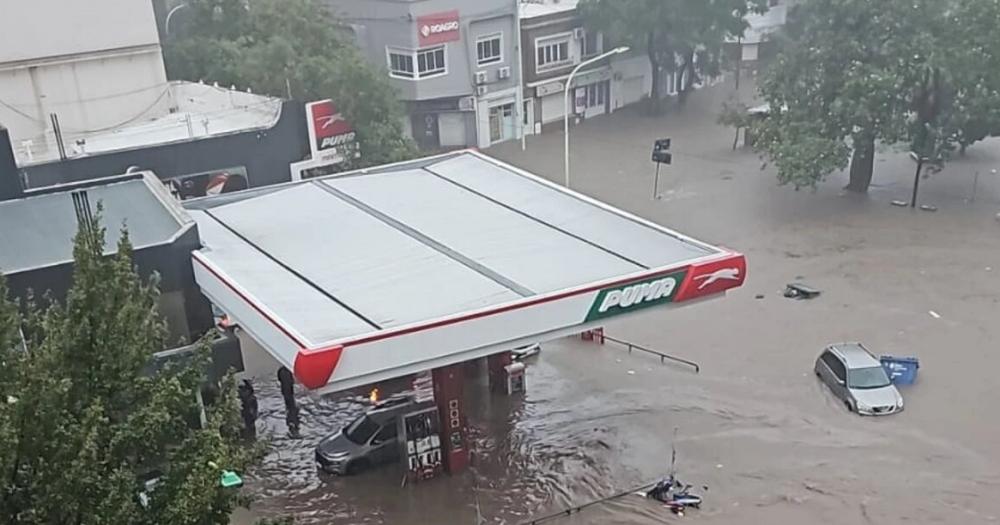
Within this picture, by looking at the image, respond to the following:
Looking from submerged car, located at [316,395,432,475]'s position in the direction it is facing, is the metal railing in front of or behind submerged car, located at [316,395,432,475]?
behind

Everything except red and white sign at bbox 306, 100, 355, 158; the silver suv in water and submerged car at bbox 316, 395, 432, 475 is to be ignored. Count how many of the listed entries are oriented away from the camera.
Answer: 0

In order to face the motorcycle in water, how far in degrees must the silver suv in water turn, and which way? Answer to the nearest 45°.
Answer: approximately 90° to its right

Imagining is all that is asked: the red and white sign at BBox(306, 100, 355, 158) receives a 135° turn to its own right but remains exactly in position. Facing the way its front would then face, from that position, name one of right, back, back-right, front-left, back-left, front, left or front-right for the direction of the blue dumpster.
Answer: back-left

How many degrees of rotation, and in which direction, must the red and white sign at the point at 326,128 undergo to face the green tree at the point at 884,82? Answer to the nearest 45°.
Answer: approximately 45° to its left

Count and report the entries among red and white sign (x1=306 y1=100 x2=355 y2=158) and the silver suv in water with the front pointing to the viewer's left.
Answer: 0

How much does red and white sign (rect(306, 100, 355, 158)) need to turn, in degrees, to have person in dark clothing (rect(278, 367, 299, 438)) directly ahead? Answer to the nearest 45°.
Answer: approximately 45° to its right

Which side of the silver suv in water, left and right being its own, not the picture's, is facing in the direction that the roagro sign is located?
back

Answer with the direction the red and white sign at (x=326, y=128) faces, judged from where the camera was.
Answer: facing the viewer and to the right of the viewer

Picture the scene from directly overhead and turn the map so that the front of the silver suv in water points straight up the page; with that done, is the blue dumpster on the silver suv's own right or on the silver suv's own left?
on the silver suv's own left

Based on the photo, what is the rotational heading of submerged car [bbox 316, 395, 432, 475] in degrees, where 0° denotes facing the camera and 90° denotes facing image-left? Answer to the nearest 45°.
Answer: approximately 45°

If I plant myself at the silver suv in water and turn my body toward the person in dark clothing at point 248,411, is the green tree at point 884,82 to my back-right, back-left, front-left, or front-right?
back-right

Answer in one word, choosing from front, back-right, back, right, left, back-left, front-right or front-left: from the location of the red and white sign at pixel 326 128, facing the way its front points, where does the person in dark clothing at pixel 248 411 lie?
front-right

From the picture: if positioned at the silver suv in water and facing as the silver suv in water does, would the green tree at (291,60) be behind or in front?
behind

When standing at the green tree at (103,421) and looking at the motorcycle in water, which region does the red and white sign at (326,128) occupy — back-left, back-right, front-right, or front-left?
front-left

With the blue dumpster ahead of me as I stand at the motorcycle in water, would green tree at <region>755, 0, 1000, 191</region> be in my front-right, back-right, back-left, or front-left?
front-left

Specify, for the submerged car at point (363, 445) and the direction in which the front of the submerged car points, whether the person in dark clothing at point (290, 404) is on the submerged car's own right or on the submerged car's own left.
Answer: on the submerged car's own right
